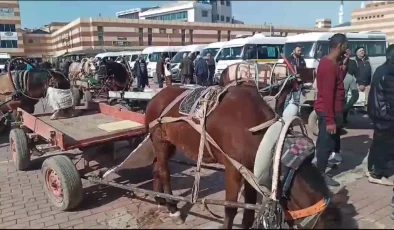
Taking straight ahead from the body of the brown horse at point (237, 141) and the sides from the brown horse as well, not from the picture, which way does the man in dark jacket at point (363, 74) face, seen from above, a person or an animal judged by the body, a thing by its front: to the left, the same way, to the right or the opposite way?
to the right

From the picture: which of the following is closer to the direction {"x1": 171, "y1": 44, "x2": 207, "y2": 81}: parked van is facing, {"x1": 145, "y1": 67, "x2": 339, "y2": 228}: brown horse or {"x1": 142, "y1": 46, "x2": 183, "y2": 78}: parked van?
the brown horse

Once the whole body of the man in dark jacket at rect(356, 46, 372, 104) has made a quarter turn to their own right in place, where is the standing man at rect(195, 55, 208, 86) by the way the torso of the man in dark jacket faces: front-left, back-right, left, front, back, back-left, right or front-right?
front

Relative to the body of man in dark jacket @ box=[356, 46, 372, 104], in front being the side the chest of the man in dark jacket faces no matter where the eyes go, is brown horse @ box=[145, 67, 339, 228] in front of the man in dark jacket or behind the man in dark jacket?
in front

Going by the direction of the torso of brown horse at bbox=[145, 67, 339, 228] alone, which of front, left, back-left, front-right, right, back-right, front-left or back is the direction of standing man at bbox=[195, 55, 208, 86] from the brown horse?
back-left

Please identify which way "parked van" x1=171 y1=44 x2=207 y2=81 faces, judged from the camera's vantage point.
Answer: facing the viewer and to the left of the viewer

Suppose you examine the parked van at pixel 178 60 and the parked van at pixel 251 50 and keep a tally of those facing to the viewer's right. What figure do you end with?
0

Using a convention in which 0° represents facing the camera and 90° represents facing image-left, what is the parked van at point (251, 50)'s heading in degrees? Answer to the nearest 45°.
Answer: approximately 45°

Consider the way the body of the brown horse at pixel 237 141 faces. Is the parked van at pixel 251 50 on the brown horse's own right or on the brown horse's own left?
on the brown horse's own left

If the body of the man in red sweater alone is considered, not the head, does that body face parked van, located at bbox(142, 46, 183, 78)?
no
